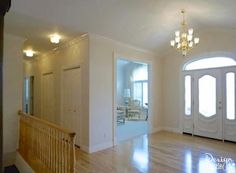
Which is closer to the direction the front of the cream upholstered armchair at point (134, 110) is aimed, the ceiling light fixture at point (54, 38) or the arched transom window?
the ceiling light fixture

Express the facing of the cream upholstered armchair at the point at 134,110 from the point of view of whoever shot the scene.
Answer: facing the viewer and to the left of the viewer

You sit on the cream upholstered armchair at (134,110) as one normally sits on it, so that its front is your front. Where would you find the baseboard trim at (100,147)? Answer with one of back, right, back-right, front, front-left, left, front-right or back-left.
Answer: front-left

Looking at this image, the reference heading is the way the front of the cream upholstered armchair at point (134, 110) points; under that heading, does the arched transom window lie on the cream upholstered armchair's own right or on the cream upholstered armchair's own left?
on the cream upholstered armchair's own left

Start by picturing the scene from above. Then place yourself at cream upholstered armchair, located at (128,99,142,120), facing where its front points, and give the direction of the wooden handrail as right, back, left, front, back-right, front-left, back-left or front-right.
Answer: front-left

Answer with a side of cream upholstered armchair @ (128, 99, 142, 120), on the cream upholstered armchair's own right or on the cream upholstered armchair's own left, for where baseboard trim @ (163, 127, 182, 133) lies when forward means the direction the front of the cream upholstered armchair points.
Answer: on the cream upholstered armchair's own left

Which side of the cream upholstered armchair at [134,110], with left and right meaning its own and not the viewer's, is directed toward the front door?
left

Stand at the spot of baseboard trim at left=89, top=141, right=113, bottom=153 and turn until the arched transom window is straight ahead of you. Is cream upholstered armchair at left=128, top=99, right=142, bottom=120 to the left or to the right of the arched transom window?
left

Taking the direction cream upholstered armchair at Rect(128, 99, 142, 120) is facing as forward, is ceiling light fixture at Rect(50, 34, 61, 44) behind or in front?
in front

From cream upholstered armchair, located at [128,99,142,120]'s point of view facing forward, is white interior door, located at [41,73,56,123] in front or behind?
in front
